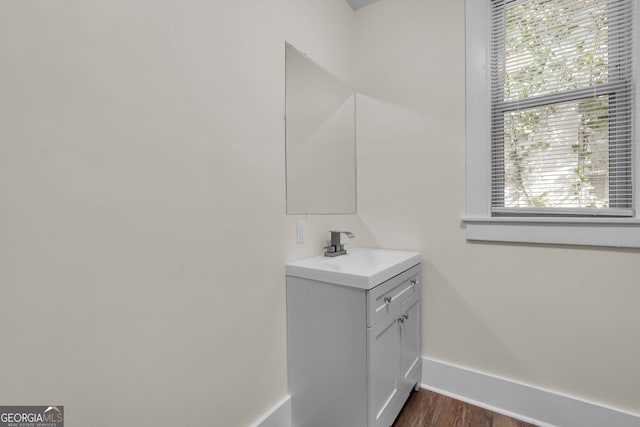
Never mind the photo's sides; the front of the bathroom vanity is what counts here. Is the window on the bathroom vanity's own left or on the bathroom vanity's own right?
on the bathroom vanity's own left

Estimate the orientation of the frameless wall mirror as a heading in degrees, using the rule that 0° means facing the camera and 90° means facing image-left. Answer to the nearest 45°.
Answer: approximately 315°

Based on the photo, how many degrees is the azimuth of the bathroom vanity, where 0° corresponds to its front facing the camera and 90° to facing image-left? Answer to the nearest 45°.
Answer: approximately 315°

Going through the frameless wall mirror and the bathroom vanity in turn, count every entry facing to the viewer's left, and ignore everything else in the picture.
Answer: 0
